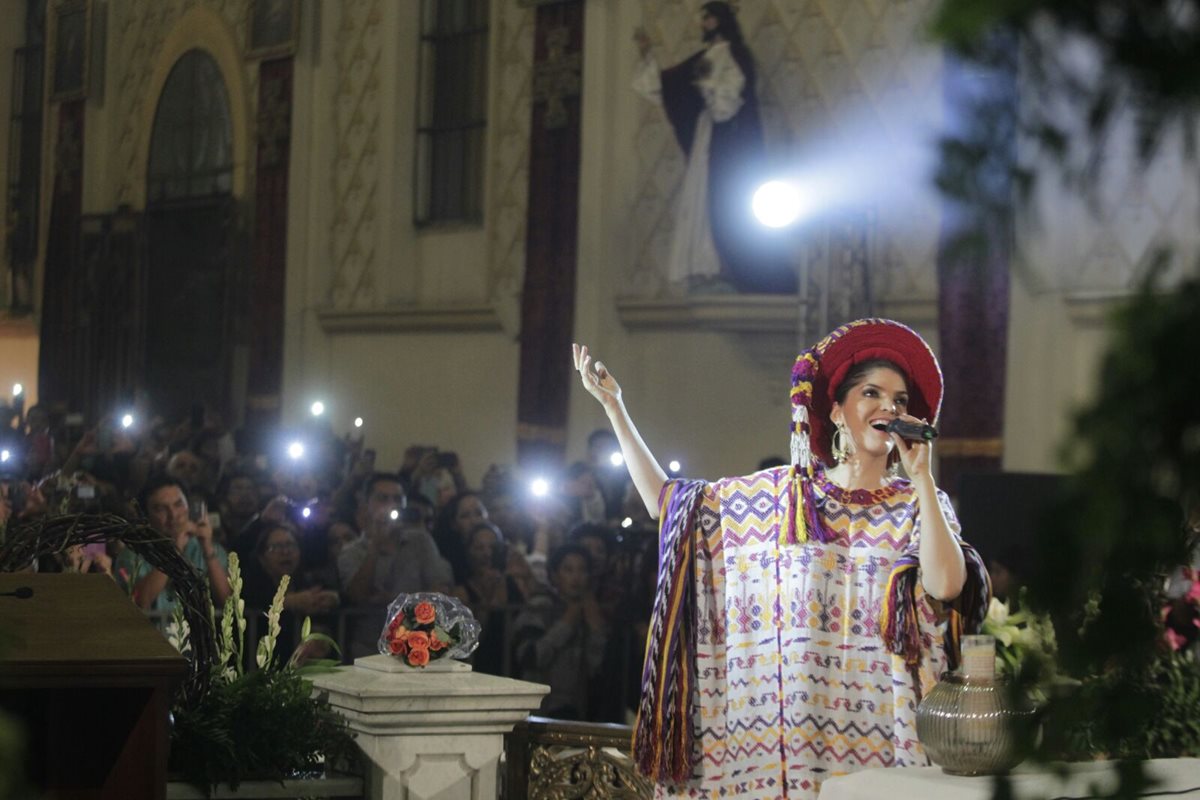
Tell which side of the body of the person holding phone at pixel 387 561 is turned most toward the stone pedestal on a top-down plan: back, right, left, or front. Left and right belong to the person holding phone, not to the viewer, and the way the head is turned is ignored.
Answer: front

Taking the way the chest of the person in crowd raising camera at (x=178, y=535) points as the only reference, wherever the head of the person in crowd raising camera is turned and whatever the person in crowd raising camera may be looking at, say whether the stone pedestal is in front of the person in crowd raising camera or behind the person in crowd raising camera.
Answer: in front

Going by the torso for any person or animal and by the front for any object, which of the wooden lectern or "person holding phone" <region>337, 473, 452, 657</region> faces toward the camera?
the person holding phone

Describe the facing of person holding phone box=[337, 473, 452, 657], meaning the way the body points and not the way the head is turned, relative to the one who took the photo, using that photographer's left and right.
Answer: facing the viewer

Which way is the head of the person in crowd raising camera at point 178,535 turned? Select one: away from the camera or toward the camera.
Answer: toward the camera

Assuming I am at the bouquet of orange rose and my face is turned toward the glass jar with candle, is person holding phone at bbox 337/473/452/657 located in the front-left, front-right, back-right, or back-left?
back-left

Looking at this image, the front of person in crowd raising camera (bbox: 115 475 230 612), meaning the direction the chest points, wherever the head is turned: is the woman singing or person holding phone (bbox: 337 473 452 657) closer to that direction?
the woman singing

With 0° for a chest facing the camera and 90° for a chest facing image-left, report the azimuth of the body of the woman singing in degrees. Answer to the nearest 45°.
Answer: approximately 315°

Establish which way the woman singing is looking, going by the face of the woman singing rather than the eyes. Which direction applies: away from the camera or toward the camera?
toward the camera

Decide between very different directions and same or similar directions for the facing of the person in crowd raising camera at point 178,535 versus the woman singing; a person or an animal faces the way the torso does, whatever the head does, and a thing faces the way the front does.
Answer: same or similar directions

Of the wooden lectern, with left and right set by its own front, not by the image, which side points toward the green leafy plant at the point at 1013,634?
right

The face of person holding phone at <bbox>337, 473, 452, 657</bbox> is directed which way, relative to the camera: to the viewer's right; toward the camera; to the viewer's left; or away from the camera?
toward the camera

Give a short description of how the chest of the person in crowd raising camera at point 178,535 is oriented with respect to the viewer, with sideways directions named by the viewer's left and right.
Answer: facing the viewer and to the right of the viewer
